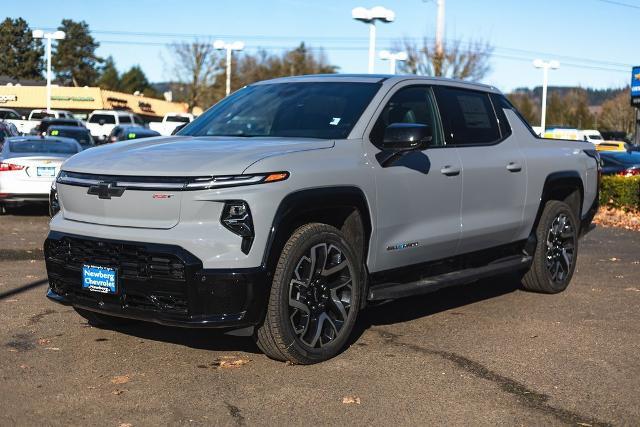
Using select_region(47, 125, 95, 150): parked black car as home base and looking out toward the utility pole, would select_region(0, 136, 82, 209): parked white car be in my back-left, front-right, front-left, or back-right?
back-right

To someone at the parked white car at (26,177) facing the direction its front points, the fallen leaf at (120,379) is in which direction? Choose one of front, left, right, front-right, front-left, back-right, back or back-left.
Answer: back

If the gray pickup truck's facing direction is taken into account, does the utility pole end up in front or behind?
behind

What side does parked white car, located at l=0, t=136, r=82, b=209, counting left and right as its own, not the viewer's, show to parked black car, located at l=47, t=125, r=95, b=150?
front

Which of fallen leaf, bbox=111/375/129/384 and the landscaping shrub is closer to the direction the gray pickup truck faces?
the fallen leaf

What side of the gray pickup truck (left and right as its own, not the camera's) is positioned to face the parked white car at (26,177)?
right

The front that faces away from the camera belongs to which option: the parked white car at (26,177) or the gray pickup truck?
the parked white car

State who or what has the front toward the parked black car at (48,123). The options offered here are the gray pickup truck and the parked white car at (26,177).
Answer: the parked white car

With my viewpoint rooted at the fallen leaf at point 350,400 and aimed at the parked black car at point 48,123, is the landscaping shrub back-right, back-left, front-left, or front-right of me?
front-right

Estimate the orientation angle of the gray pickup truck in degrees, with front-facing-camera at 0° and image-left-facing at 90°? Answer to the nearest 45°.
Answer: approximately 45°

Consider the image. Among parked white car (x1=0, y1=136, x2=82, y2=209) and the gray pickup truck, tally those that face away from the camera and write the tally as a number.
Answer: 1

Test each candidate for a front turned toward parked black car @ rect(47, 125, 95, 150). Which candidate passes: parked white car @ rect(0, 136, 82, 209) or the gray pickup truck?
the parked white car

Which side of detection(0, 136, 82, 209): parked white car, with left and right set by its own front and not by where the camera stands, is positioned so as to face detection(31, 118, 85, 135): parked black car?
front

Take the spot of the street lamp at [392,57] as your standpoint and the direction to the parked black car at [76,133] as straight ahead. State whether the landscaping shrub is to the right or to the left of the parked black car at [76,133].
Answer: left

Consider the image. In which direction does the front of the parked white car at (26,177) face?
away from the camera

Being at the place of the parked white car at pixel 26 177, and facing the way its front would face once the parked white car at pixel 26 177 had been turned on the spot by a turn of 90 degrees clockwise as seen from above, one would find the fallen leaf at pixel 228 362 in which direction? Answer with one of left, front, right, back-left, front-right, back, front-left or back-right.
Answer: right

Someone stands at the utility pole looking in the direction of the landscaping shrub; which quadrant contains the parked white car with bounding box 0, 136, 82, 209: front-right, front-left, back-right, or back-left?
front-right

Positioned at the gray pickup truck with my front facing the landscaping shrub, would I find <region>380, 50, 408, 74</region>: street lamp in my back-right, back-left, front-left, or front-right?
front-left
